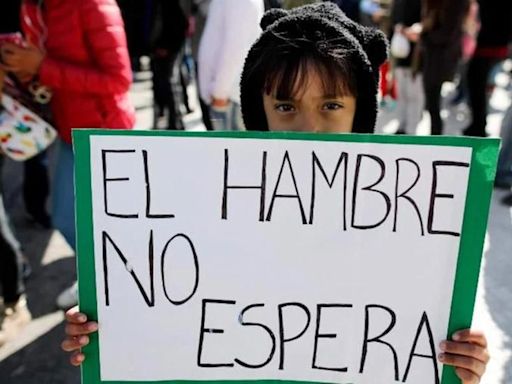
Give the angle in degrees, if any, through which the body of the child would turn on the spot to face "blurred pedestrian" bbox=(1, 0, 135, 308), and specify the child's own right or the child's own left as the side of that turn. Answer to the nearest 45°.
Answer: approximately 135° to the child's own right

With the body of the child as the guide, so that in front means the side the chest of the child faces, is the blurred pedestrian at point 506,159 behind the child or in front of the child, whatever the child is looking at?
behind

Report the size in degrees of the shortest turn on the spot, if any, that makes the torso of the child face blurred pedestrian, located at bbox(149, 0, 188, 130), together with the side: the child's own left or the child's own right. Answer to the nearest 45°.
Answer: approximately 180°

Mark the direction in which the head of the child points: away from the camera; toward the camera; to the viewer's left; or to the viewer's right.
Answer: toward the camera

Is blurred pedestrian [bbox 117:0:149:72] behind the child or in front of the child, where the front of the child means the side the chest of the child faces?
behind

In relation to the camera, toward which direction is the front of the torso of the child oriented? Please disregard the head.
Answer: toward the camera

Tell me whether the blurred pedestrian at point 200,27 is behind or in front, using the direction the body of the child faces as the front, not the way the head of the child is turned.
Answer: behind

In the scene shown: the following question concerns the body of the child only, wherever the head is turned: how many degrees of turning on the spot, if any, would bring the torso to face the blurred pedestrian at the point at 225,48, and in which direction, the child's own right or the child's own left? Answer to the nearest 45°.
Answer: approximately 180°

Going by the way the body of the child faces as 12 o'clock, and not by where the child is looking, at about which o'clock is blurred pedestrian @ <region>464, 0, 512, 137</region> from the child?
The blurred pedestrian is roughly at 7 o'clock from the child.

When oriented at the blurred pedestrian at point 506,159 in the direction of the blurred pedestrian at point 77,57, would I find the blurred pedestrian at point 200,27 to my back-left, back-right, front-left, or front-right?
front-right

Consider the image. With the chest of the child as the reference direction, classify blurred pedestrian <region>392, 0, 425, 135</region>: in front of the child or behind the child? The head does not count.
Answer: behind
